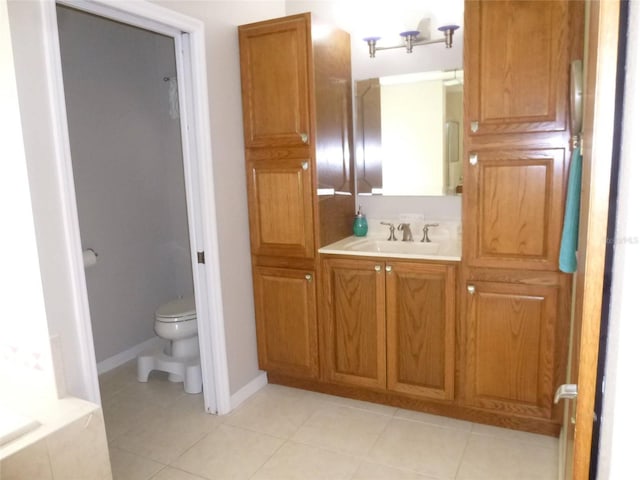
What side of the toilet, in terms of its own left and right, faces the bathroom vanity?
left

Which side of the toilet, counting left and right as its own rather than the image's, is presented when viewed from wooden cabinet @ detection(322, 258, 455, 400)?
left

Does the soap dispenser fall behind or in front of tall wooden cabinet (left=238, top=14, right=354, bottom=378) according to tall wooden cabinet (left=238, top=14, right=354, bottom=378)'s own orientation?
behind

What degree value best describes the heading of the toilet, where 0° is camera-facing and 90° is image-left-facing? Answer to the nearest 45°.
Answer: approximately 45°

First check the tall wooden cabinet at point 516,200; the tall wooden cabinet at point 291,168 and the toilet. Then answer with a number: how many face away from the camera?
0

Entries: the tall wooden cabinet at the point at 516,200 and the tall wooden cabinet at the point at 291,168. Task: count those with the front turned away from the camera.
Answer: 0

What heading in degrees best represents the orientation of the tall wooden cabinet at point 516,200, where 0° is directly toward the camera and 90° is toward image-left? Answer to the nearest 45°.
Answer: approximately 0°

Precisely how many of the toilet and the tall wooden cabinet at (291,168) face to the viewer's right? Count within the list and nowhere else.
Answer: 0

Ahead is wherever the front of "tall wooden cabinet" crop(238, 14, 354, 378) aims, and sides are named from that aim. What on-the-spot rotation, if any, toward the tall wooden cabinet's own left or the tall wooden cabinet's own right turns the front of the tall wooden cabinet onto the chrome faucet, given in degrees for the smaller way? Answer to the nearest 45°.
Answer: approximately 135° to the tall wooden cabinet's own left

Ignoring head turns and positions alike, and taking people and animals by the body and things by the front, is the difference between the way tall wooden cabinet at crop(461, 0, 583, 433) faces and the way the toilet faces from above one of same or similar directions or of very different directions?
same or similar directions

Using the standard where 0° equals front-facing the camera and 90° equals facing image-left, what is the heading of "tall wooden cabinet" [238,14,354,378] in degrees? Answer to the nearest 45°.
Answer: approximately 45°

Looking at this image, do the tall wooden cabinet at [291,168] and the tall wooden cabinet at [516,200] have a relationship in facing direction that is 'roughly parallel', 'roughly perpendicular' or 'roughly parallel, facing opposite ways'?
roughly parallel

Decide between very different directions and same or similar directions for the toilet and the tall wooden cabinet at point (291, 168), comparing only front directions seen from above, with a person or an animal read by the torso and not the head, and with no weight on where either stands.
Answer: same or similar directions
